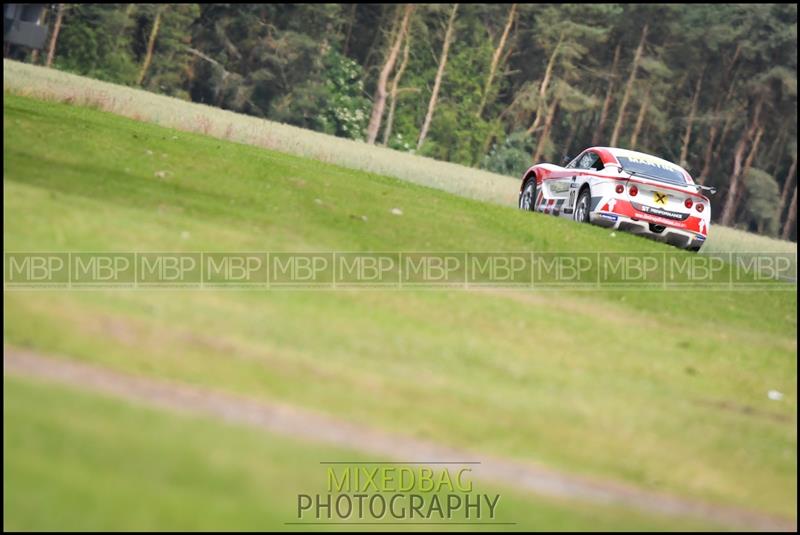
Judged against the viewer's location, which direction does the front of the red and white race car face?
facing away from the viewer and to the left of the viewer
